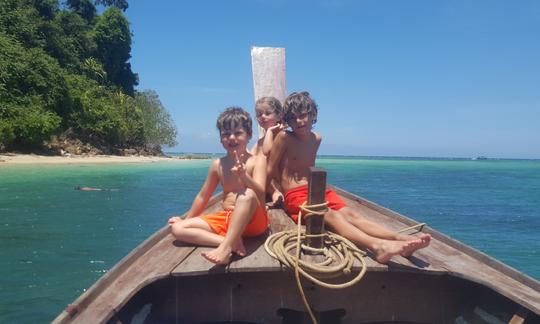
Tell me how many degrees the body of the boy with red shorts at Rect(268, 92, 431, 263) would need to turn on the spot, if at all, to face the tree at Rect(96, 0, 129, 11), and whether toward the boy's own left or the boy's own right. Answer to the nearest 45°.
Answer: approximately 180°

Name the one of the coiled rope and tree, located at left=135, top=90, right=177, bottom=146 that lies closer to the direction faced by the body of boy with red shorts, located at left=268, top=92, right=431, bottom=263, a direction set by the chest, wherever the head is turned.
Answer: the coiled rope

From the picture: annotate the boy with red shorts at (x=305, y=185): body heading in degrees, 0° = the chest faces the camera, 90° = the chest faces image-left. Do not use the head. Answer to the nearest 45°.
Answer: approximately 315°

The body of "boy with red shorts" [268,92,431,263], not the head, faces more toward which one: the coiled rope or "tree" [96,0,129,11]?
the coiled rope

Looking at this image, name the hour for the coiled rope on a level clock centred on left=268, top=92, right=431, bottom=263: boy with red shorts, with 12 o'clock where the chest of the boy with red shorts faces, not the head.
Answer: The coiled rope is roughly at 1 o'clock from the boy with red shorts.

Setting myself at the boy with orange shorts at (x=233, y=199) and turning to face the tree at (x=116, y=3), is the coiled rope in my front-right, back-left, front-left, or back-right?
back-right

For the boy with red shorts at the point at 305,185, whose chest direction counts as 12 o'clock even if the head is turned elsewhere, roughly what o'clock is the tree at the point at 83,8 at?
The tree is roughly at 6 o'clock from the boy with red shorts.

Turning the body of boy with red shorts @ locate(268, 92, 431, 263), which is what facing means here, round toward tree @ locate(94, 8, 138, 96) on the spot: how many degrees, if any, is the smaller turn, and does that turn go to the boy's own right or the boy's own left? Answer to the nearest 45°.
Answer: approximately 180°

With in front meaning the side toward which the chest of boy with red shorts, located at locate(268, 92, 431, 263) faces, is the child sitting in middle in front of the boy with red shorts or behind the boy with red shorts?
behind
